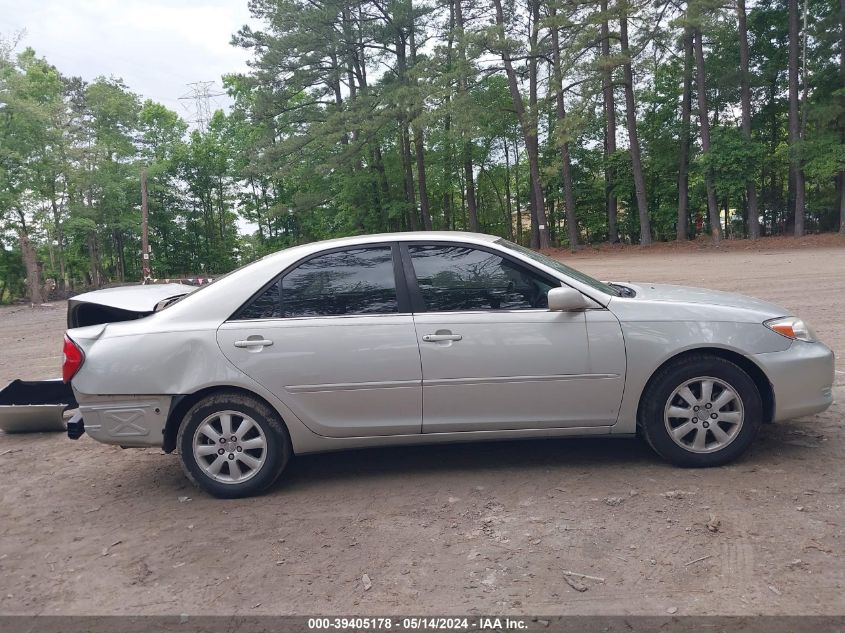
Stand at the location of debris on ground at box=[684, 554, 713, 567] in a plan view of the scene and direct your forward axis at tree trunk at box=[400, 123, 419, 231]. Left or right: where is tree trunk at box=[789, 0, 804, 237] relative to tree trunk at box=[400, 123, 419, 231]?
right

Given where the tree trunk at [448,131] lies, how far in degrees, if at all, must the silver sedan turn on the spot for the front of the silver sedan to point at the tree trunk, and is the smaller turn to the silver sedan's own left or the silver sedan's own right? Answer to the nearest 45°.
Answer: approximately 90° to the silver sedan's own left

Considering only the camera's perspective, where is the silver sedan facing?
facing to the right of the viewer

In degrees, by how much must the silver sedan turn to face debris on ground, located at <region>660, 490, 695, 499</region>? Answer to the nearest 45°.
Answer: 0° — it already faces it

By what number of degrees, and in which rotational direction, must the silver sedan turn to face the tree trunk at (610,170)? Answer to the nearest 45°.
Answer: approximately 90° to its left

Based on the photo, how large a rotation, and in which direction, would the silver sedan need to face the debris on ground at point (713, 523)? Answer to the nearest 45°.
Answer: approximately 45° to its right

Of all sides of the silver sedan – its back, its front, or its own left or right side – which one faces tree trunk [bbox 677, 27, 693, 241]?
left

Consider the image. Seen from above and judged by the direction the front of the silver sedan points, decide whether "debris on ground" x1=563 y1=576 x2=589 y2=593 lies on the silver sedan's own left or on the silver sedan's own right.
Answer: on the silver sedan's own right

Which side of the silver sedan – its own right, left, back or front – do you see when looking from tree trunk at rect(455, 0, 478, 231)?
left
